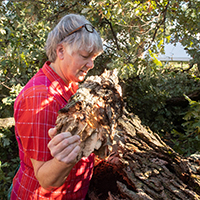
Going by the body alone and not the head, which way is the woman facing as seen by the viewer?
to the viewer's right
